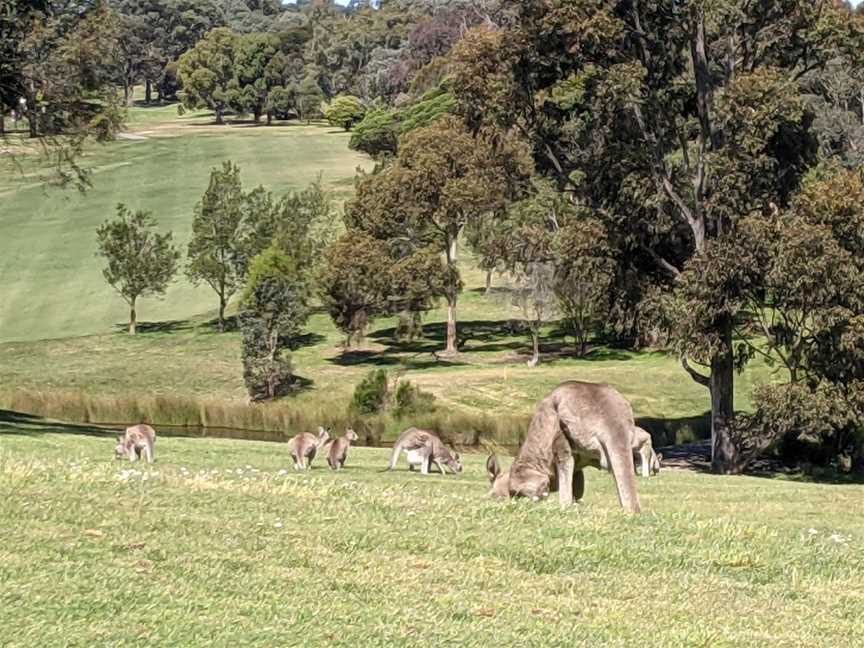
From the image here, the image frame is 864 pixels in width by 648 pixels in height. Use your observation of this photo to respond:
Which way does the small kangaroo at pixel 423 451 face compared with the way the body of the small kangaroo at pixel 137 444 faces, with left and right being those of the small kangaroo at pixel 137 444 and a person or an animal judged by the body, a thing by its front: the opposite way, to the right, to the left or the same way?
the opposite way

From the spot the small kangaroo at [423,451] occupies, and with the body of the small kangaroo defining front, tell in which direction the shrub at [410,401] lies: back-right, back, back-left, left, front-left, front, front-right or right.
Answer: left

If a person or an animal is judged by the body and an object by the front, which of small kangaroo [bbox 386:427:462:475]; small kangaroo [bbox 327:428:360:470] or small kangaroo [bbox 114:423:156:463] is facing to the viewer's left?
small kangaroo [bbox 114:423:156:463]

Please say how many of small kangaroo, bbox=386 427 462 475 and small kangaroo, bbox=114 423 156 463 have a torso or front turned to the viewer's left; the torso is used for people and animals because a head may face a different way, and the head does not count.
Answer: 1

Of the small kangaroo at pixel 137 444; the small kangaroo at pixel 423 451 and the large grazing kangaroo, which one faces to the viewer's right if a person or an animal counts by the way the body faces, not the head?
the small kangaroo at pixel 423 451

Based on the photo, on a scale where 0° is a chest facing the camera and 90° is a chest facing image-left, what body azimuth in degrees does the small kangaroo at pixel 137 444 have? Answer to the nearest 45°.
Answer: approximately 90°

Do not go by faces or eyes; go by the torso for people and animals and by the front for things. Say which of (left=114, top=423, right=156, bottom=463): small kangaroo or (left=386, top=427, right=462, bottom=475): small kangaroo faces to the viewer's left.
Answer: (left=114, top=423, right=156, bottom=463): small kangaroo

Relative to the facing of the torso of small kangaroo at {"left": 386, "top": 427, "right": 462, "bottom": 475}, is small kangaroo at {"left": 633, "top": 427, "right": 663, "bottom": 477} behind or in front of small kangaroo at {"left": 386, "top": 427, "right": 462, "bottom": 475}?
in front

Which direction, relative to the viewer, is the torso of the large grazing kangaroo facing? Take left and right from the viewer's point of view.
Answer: facing to the left of the viewer
